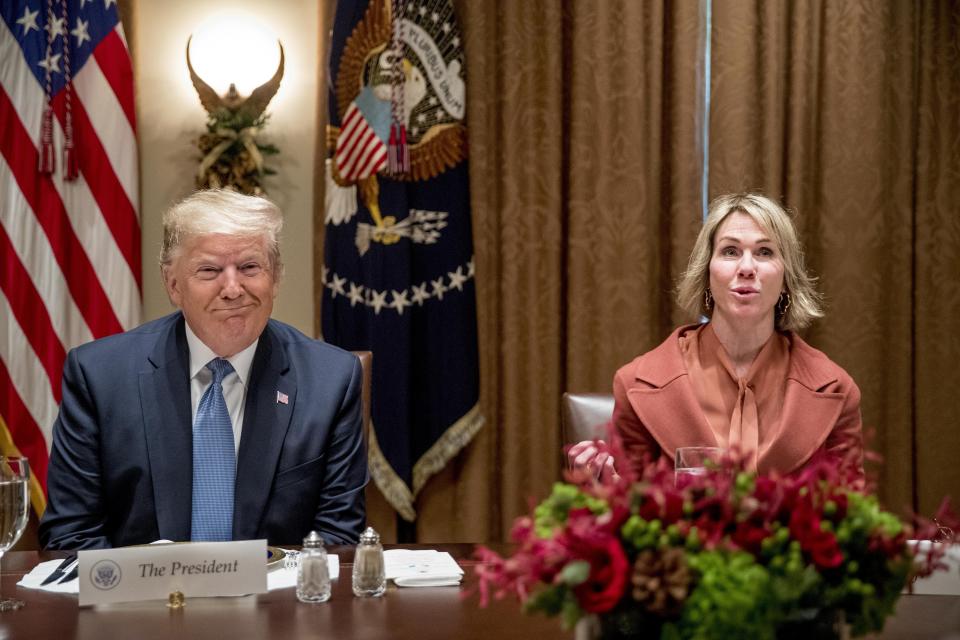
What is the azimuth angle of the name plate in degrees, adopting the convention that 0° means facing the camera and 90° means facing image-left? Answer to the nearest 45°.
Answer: approximately 0°

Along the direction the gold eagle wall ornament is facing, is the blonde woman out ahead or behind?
ahead

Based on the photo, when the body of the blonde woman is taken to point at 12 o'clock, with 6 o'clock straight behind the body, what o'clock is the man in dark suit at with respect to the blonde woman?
The man in dark suit is roughly at 2 o'clock from the blonde woman.

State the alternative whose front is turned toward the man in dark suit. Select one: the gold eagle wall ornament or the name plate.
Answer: the gold eagle wall ornament

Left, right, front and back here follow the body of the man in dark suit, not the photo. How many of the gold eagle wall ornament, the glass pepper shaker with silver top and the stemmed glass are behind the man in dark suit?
1

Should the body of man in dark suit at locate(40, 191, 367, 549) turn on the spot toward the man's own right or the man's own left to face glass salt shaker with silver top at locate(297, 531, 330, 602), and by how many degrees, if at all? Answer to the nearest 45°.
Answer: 0° — they already face it

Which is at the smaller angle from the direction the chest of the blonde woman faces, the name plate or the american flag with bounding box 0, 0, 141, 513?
the name plate

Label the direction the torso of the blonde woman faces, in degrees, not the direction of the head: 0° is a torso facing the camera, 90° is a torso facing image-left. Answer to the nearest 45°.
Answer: approximately 0°
